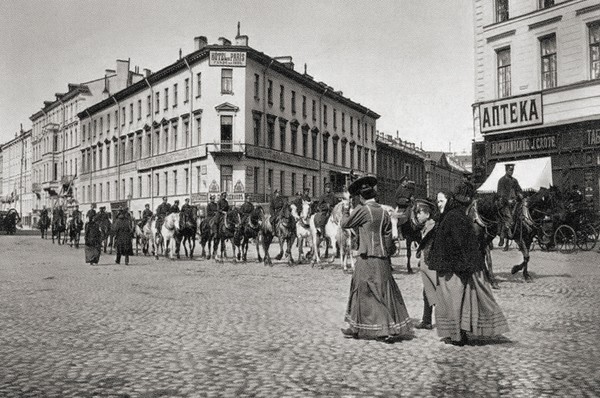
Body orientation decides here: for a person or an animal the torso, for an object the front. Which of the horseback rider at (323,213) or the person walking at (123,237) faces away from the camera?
the person walking

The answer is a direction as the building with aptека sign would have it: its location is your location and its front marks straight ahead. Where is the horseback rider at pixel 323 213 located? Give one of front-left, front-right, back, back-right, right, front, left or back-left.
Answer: front

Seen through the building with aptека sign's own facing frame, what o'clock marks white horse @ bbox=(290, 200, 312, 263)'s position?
The white horse is roughly at 12 o'clock from the building with aptека sign.

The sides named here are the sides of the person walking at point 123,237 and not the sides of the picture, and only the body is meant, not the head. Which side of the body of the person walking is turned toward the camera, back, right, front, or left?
back

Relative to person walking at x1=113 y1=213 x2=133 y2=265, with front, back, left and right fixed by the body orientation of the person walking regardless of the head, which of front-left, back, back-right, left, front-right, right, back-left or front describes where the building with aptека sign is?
right

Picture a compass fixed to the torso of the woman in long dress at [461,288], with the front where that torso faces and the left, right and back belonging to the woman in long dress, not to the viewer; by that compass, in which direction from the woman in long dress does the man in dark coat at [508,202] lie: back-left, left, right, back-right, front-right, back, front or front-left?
right

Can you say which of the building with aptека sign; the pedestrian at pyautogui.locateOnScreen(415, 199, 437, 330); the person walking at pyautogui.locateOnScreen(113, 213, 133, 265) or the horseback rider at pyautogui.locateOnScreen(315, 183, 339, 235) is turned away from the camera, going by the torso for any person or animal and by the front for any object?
the person walking

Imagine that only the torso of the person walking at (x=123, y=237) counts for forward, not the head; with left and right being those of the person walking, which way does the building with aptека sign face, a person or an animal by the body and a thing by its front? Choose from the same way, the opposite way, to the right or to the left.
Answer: to the left
